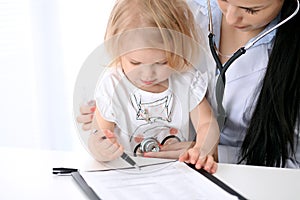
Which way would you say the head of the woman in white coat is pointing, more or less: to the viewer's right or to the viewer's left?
to the viewer's left

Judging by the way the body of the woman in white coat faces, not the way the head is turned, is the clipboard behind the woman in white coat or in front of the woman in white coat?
in front

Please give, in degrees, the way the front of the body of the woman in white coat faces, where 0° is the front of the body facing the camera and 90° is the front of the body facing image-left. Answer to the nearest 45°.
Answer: approximately 45°
